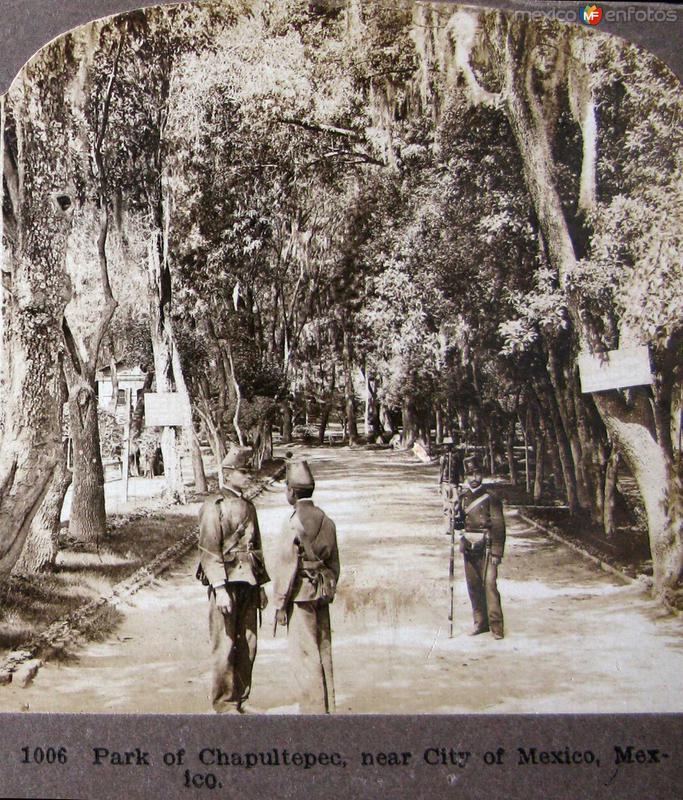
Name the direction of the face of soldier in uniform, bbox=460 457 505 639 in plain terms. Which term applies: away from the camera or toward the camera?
toward the camera

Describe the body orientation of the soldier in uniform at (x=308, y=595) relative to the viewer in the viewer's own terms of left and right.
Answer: facing away from the viewer and to the left of the viewer

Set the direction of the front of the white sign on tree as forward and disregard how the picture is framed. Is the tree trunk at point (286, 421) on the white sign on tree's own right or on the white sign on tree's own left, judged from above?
on the white sign on tree's own right

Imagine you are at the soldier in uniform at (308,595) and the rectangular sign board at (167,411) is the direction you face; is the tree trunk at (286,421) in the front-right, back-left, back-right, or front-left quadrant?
front-right

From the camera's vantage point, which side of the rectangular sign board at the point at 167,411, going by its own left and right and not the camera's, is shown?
front

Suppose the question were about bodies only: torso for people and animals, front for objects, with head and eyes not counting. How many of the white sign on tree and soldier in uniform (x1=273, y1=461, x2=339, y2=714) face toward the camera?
1

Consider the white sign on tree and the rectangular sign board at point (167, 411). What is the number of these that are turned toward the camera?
2

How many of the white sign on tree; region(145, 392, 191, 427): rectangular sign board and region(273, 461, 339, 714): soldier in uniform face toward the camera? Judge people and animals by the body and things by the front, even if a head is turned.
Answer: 2

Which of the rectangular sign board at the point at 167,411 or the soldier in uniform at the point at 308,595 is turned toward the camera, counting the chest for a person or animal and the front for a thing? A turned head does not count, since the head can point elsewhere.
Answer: the rectangular sign board
